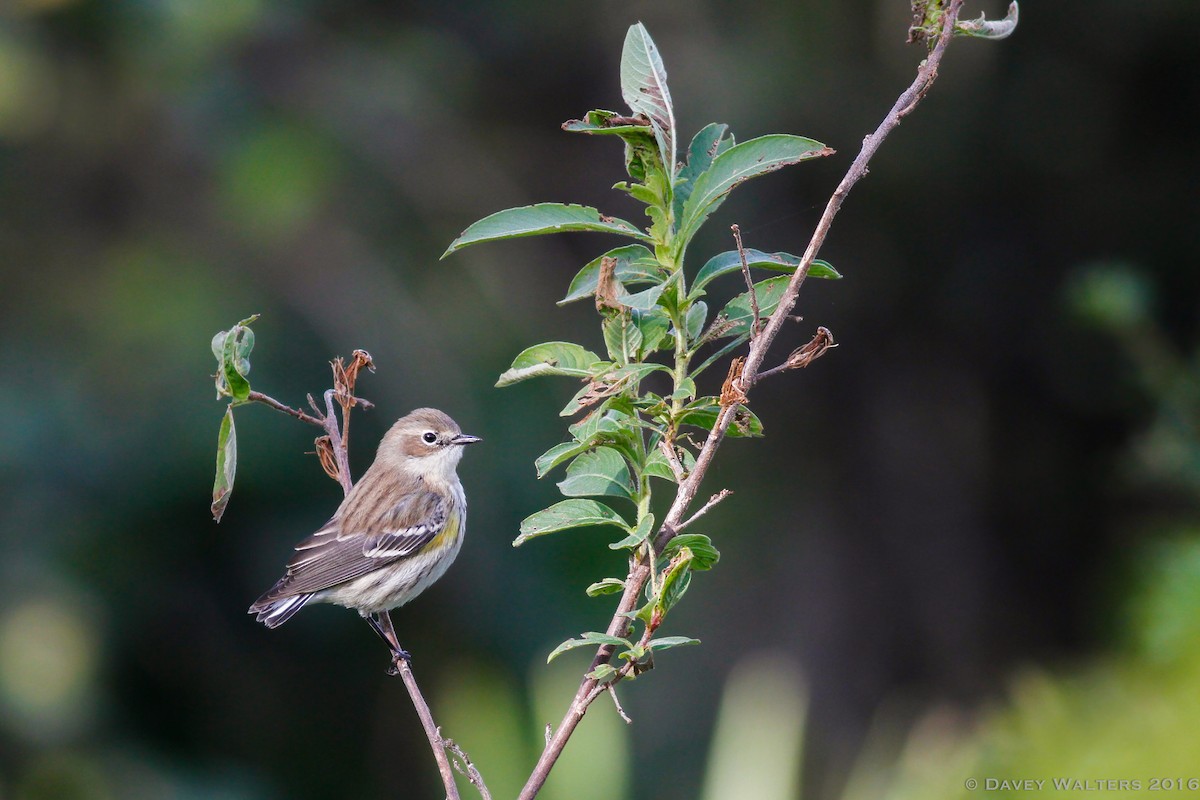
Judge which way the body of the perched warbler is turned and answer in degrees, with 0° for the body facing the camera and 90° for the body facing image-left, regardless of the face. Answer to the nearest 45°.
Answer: approximately 270°

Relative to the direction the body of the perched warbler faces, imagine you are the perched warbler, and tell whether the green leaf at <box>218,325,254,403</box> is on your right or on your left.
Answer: on your right
